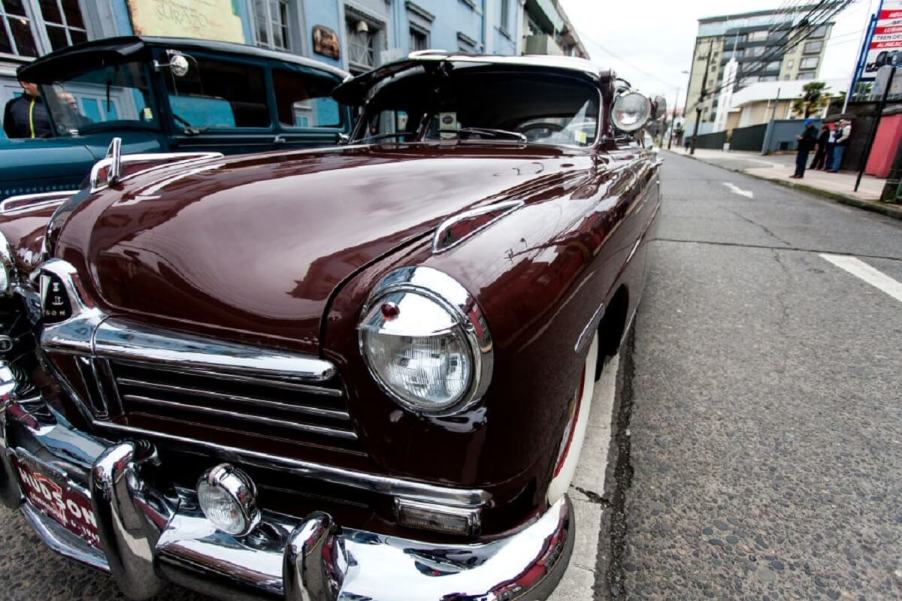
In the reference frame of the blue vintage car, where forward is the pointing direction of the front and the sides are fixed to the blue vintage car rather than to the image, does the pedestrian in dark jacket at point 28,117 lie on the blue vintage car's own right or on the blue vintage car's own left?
on the blue vintage car's own right

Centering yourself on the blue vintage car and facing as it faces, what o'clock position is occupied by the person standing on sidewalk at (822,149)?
The person standing on sidewalk is roughly at 7 o'clock from the blue vintage car.

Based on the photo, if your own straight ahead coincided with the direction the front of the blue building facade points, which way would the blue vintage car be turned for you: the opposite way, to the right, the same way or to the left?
to the right

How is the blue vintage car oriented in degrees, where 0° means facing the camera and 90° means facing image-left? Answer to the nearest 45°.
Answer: approximately 45°

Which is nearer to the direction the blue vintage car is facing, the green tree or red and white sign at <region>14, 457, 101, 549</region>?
the red and white sign

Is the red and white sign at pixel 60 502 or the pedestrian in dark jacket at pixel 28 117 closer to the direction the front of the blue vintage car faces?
the red and white sign

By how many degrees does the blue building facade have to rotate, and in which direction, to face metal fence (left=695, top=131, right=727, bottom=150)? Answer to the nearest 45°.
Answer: approximately 90° to its left

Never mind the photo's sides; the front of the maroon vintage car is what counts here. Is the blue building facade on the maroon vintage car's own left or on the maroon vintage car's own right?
on the maroon vintage car's own right

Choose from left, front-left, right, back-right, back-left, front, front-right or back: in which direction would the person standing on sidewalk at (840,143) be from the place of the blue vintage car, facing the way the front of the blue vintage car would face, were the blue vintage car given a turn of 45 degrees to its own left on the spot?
left

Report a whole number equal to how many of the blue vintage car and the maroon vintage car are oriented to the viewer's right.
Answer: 0

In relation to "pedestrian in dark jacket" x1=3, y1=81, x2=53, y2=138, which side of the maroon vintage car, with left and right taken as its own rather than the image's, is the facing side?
right

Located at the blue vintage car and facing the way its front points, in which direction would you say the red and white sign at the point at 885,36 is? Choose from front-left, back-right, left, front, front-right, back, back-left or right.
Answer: back-left
